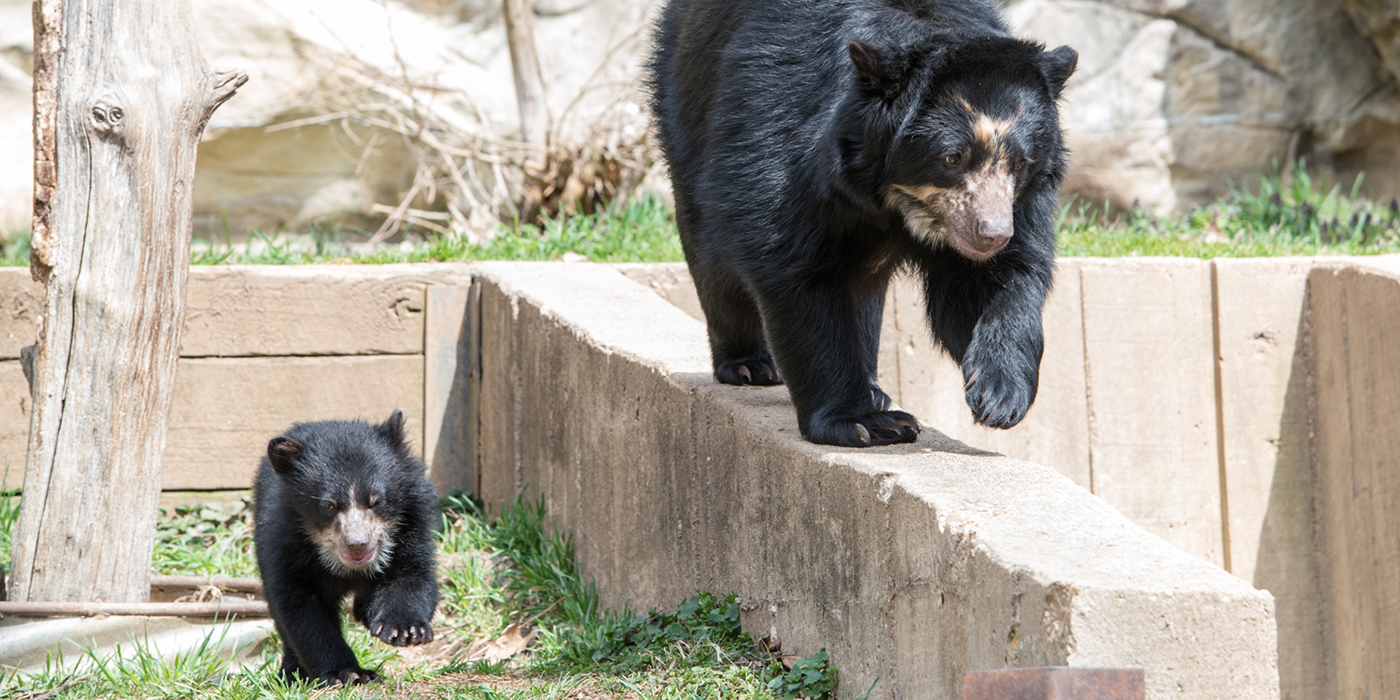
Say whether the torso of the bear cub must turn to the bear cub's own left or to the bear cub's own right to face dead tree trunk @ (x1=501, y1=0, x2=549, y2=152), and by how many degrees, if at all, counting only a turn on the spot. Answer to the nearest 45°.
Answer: approximately 180°

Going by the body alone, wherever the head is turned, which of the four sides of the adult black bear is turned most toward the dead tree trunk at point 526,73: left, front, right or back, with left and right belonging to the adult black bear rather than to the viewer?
back

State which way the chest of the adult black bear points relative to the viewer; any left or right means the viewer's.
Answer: facing the viewer and to the right of the viewer

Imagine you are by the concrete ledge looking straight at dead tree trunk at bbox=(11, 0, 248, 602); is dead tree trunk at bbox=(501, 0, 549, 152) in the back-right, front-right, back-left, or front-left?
front-right

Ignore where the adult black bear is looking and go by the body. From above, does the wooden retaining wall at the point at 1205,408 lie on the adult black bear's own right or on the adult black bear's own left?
on the adult black bear's own left

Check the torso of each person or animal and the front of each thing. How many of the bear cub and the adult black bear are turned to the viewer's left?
0

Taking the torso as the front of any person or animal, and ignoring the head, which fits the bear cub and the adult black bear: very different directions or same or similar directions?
same or similar directions

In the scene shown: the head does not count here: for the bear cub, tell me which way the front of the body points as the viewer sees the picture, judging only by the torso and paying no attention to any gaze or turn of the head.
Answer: toward the camera
